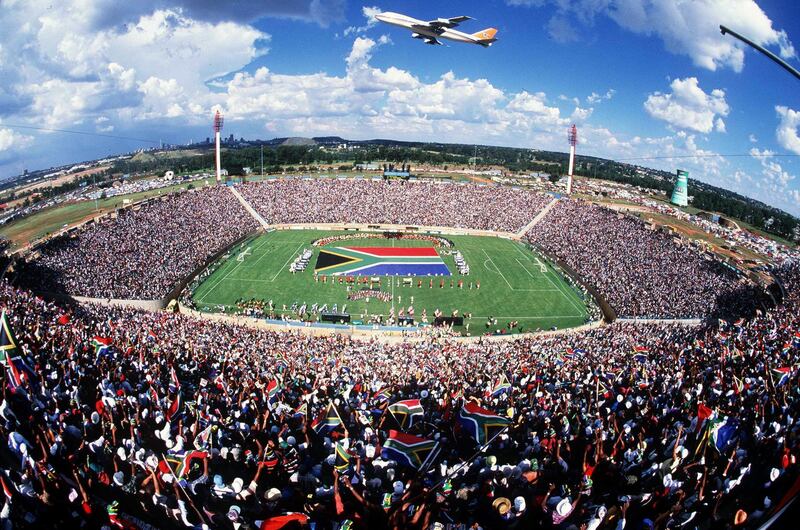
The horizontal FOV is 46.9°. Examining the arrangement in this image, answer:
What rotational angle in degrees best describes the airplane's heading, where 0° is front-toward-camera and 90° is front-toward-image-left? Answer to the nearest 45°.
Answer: approximately 90°
